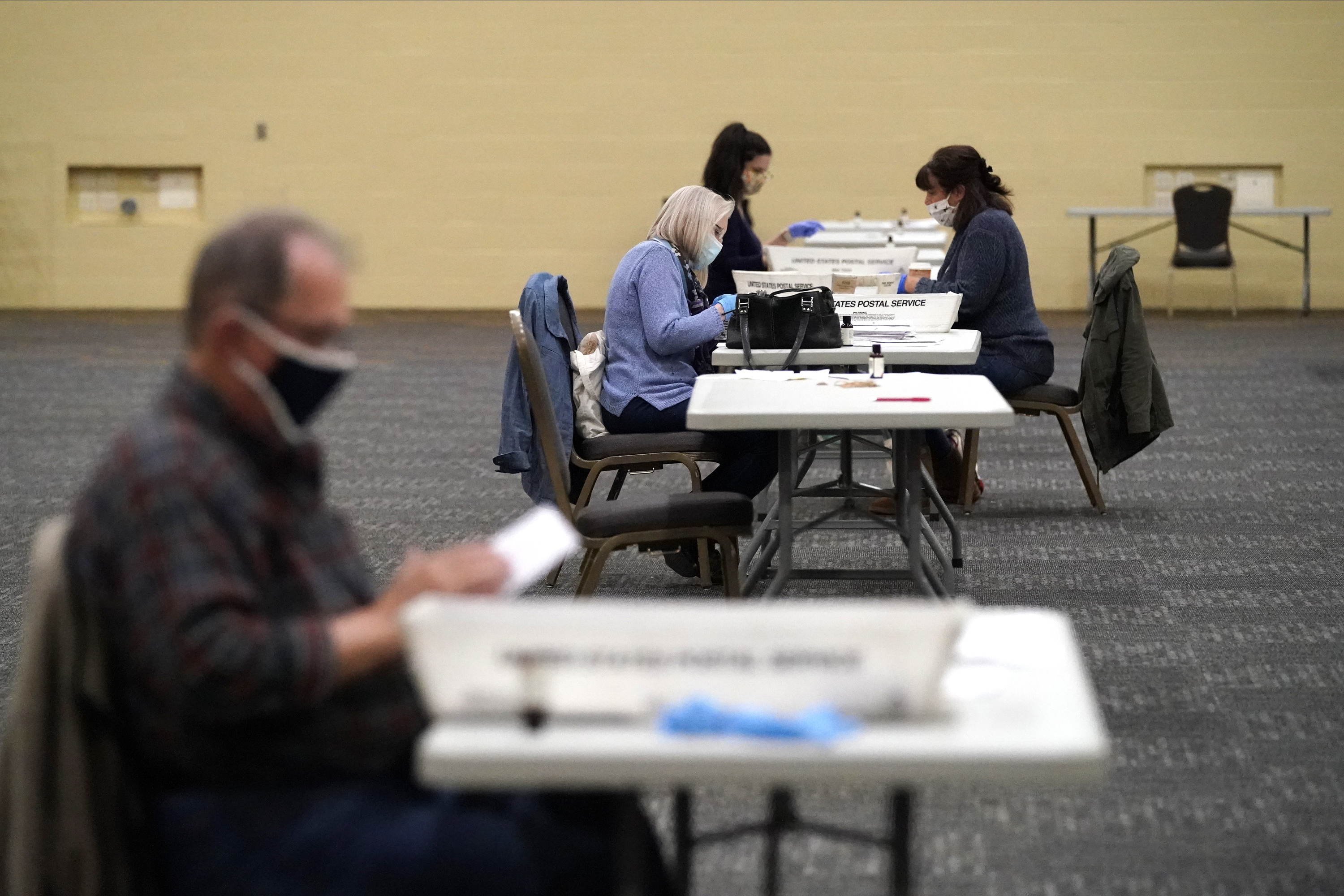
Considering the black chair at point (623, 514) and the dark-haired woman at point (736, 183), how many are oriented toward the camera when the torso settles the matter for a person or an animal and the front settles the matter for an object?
0

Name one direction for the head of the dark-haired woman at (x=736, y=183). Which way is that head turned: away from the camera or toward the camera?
toward the camera

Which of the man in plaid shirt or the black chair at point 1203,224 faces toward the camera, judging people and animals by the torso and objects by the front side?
the black chair

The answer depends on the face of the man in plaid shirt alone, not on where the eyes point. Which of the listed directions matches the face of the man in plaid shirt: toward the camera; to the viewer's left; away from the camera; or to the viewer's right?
to the viewer's right

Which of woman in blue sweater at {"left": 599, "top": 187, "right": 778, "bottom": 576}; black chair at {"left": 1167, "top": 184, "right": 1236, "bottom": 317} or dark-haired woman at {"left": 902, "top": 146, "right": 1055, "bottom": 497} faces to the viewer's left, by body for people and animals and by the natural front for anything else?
the dark-haired woman

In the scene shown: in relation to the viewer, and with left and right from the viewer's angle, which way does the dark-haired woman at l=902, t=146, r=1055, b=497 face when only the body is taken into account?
facing to the left of the viewer

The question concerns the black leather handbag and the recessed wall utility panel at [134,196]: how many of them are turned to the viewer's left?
0

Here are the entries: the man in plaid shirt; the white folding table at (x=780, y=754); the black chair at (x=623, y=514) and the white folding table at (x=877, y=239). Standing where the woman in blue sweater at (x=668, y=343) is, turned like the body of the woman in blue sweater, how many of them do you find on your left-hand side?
1

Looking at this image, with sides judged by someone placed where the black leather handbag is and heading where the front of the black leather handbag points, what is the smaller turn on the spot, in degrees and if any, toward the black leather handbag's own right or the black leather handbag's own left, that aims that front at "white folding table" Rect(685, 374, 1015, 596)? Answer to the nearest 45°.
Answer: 0° — it already faces it

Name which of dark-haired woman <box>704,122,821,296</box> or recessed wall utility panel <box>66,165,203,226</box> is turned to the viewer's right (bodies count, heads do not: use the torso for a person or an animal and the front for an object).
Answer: the dark-haired woman

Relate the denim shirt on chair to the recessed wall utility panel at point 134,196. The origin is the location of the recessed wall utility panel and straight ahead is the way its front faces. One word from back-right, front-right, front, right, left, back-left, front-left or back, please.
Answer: front

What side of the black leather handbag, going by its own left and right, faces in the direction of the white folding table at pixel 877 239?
back

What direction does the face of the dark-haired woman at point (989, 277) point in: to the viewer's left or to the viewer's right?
to the viewer's left

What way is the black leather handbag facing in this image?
toward the camera

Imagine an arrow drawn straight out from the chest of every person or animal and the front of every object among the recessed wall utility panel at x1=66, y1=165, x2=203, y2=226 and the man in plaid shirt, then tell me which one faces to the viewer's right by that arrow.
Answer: the man in plaid shirt

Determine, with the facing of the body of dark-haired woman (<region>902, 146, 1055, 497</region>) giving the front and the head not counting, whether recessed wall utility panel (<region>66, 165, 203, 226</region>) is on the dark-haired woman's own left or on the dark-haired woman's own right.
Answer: on the dark-haired woman's own right
